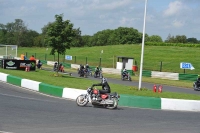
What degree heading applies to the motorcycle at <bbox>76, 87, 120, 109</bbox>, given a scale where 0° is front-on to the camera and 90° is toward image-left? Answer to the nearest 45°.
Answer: approximately 90°

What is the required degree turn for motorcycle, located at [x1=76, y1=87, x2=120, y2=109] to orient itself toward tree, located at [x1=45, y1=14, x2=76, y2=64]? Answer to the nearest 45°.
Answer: approximately 90° to its right
